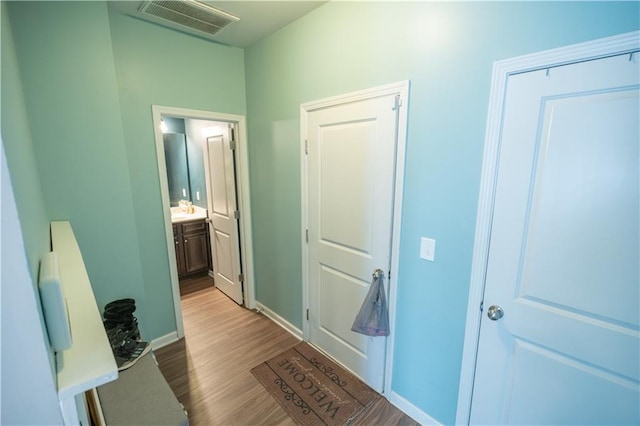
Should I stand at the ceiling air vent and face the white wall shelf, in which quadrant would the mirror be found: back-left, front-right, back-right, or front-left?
back-right

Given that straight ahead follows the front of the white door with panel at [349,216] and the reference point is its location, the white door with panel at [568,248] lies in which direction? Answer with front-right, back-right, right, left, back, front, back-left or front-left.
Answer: left

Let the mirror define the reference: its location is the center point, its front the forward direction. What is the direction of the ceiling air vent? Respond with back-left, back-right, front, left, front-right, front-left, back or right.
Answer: front-right

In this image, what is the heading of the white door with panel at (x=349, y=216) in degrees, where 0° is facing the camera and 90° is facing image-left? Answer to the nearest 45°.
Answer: approximately 45°

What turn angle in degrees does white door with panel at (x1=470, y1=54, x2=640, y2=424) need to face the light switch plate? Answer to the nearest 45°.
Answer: approximately 45° to its right

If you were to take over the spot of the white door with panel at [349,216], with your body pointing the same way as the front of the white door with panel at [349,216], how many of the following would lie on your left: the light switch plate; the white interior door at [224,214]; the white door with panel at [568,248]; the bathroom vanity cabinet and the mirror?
2

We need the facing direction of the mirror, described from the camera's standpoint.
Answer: facing the viewer and to the right of the viewer

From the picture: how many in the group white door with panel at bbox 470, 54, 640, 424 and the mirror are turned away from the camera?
0

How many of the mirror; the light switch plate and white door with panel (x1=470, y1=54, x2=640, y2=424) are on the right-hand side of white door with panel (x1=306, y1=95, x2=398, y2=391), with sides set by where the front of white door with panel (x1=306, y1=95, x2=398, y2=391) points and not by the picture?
1

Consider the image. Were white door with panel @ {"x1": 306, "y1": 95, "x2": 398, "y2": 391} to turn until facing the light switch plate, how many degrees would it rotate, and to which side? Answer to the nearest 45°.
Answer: approximately 90° to its left
